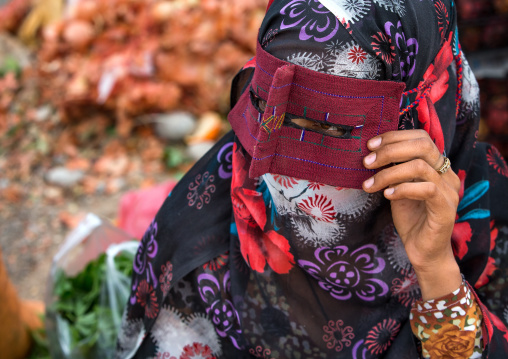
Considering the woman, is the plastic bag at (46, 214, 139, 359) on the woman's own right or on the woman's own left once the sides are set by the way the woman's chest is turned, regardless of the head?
on the woman's own right

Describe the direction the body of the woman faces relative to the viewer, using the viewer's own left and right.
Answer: facing the viewer and to the left of the viewer
